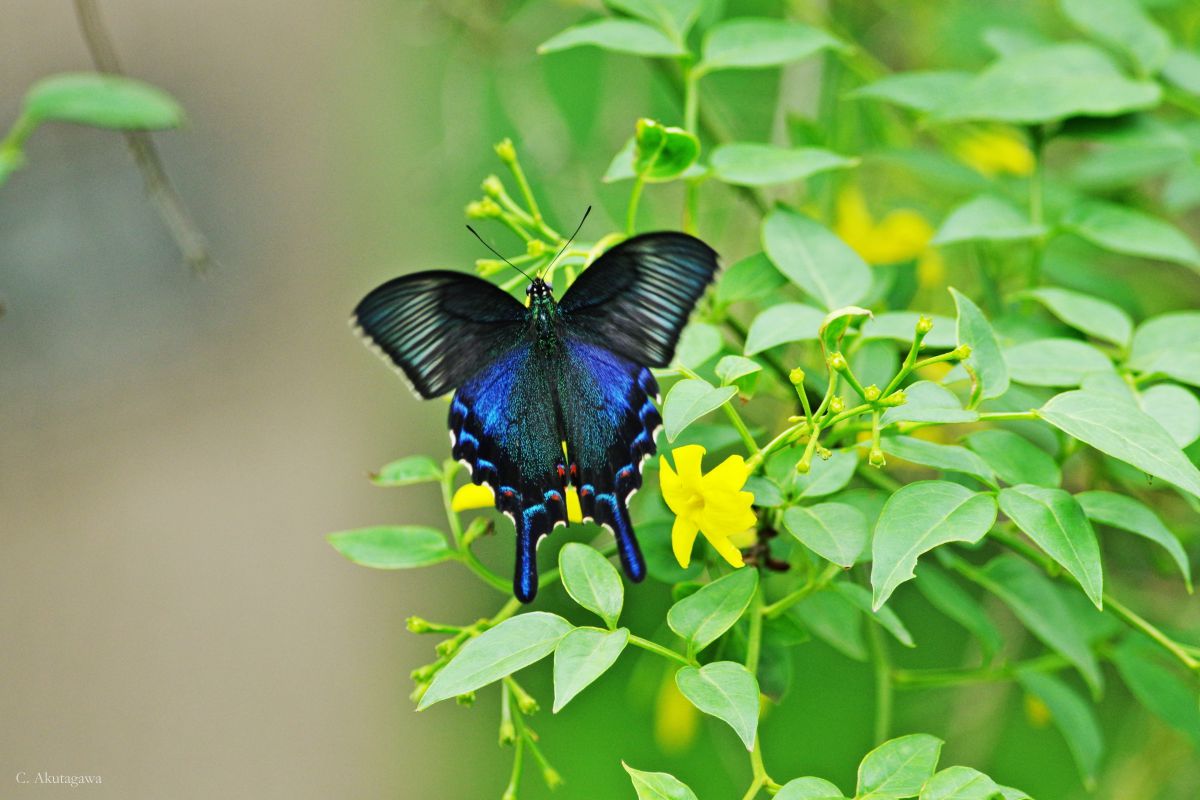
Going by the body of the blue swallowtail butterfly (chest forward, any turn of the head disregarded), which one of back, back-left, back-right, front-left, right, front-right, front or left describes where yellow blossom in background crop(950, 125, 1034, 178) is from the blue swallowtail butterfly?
front-right

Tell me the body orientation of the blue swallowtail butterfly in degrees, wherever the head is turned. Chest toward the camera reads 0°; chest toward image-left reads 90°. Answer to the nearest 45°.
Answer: approximately 180°
